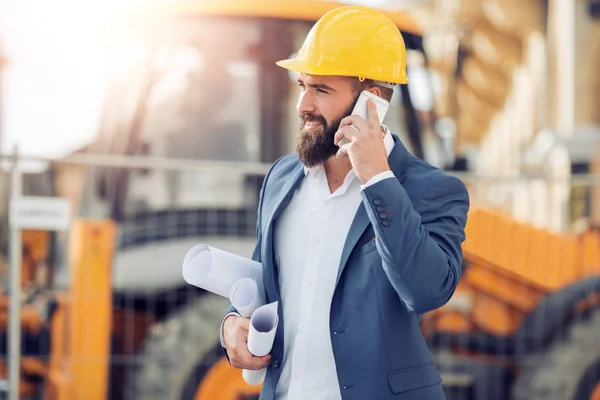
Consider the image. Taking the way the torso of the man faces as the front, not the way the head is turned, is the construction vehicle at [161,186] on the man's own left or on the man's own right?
on the man's own right

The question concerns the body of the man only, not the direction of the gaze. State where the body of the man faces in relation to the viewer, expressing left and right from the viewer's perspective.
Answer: facing the viewer and to the left of the viewer

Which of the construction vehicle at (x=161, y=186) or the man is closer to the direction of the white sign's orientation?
the man

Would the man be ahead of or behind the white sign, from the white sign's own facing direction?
ahead

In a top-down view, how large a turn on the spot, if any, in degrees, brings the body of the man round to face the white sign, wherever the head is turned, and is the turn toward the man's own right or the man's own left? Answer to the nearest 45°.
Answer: approximately 90° to the man's own right

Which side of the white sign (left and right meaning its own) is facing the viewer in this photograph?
front

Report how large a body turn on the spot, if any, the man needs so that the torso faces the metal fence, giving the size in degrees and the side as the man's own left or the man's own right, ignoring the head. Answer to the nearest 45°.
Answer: approximately 135° to the man's own right
